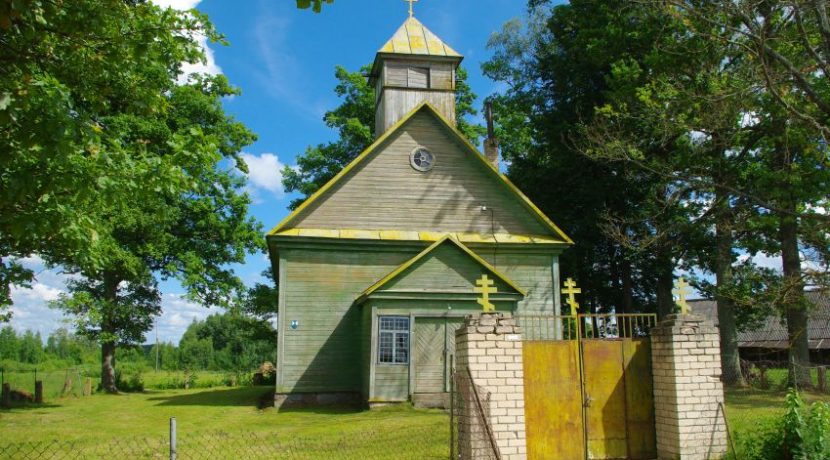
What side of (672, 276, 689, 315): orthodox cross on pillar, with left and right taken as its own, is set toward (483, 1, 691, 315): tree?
back

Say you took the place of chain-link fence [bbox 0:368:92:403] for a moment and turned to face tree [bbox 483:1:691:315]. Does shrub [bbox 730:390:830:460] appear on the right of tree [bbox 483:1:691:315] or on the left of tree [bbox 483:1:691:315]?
right

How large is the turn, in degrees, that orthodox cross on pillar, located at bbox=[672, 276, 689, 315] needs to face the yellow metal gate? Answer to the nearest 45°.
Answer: approximately 45° to its right

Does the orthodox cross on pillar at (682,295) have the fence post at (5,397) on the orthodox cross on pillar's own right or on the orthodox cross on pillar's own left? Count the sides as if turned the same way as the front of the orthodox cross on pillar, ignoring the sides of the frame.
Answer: on the orthodox cross on pillar's own right

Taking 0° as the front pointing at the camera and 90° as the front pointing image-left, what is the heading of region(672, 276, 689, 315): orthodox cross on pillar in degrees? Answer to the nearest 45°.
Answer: approximately 0°

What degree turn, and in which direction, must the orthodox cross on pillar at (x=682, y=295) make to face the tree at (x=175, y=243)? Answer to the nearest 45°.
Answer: approximately 135° to its right

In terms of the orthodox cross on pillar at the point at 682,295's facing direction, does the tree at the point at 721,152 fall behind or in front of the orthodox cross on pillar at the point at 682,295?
behind

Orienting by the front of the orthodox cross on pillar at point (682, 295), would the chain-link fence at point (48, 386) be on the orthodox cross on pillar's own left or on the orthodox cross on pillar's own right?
on the orthodox cross on pillar's own right

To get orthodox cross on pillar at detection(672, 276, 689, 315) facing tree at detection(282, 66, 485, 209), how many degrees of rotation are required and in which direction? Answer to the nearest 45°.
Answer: approximately 135° to its right
